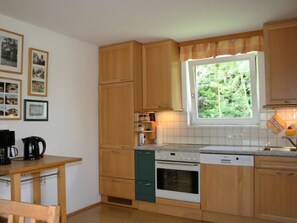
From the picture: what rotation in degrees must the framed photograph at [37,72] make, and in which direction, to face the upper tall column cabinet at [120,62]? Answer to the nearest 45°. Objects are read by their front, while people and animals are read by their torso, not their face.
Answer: approximately 45° to its left

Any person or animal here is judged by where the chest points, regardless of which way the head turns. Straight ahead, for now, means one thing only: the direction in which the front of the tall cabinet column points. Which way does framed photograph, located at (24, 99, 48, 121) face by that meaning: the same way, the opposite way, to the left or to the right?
to the left

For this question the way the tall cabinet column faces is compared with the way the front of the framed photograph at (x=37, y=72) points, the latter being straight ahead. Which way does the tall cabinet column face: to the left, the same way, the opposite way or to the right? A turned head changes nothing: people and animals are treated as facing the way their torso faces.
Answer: to the right

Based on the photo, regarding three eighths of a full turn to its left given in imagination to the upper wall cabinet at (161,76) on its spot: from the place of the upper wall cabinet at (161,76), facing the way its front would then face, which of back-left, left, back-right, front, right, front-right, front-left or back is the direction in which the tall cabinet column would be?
back

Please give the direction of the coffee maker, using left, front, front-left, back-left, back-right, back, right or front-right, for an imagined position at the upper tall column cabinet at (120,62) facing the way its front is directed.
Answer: front

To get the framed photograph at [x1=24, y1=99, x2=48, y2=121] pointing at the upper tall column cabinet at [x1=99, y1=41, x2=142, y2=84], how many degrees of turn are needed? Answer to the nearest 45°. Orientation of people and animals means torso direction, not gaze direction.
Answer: approximately 45° to its left

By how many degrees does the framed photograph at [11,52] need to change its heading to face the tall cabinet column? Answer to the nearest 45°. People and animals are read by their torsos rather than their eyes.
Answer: approximately 45° to its left

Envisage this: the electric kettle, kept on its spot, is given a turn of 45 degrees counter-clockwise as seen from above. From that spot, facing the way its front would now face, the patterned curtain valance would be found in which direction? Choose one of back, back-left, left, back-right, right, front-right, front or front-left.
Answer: back-left

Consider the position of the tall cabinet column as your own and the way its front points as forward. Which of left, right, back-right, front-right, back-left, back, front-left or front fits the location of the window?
back-left

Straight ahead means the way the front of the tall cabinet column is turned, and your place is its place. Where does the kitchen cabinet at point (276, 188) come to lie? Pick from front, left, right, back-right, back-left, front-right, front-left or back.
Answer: left

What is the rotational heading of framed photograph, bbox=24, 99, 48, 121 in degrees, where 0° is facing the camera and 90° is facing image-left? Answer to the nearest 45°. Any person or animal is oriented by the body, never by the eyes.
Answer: approximately 315°

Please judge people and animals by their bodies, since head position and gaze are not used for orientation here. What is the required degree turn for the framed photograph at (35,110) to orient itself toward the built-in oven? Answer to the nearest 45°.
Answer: approximately 45° to its left

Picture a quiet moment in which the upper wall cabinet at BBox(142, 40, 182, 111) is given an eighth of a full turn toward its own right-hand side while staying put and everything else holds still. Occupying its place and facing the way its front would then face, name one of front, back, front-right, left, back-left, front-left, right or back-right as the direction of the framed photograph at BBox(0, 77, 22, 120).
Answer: front-left

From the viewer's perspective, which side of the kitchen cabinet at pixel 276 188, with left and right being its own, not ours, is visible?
front
